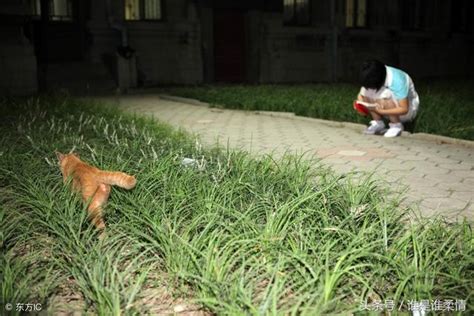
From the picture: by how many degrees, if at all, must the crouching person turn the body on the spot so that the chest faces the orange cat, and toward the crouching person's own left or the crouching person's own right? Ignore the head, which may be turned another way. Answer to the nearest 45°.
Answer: approximately 45° to the crouching person's own left

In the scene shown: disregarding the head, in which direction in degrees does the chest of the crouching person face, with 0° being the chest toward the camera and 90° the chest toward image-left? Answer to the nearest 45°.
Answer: approximately 45°
